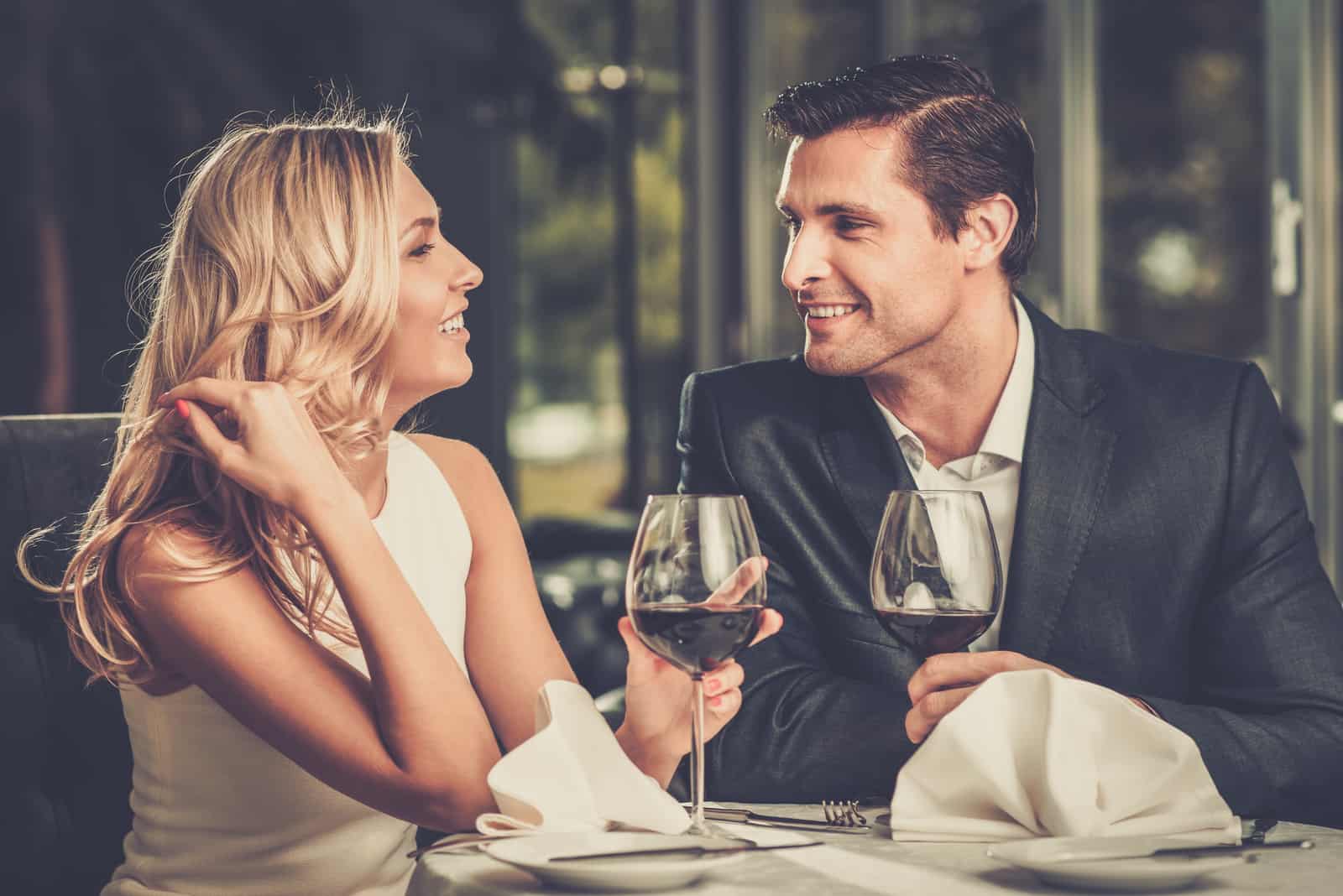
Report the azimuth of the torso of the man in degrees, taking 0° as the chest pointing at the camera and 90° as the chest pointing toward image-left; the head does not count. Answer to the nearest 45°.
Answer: approximately 45°

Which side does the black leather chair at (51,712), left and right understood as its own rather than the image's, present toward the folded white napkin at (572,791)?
front

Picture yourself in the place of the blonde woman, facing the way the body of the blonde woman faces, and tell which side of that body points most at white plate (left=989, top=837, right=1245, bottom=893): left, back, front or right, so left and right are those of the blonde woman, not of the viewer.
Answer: front

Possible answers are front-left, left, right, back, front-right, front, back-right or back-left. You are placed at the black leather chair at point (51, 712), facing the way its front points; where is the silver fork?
front

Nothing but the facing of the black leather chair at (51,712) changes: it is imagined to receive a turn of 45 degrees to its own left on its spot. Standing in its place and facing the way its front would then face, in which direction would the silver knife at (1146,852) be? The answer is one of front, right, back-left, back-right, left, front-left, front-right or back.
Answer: front-right

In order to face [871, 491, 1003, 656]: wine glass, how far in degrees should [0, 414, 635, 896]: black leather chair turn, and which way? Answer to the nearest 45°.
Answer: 0° — it already faces it

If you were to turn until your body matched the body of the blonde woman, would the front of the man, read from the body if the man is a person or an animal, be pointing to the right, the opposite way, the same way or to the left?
to the right

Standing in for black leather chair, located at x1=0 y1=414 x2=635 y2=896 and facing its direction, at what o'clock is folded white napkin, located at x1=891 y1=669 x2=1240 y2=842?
The folded white napkin is roughly at 12 o'clock from the black leather chair.

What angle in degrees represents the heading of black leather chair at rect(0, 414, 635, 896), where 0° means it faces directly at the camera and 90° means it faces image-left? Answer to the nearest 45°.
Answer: approximately 315°

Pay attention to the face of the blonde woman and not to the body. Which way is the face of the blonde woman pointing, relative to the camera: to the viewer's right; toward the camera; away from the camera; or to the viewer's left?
to the viewer's right

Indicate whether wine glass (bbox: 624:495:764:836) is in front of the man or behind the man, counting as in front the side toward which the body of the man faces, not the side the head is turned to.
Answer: in front

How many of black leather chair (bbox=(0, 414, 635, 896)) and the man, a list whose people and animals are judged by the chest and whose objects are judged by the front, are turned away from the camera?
0

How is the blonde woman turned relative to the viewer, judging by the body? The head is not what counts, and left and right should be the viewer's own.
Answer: facing the viewer and to the right of the viewer
